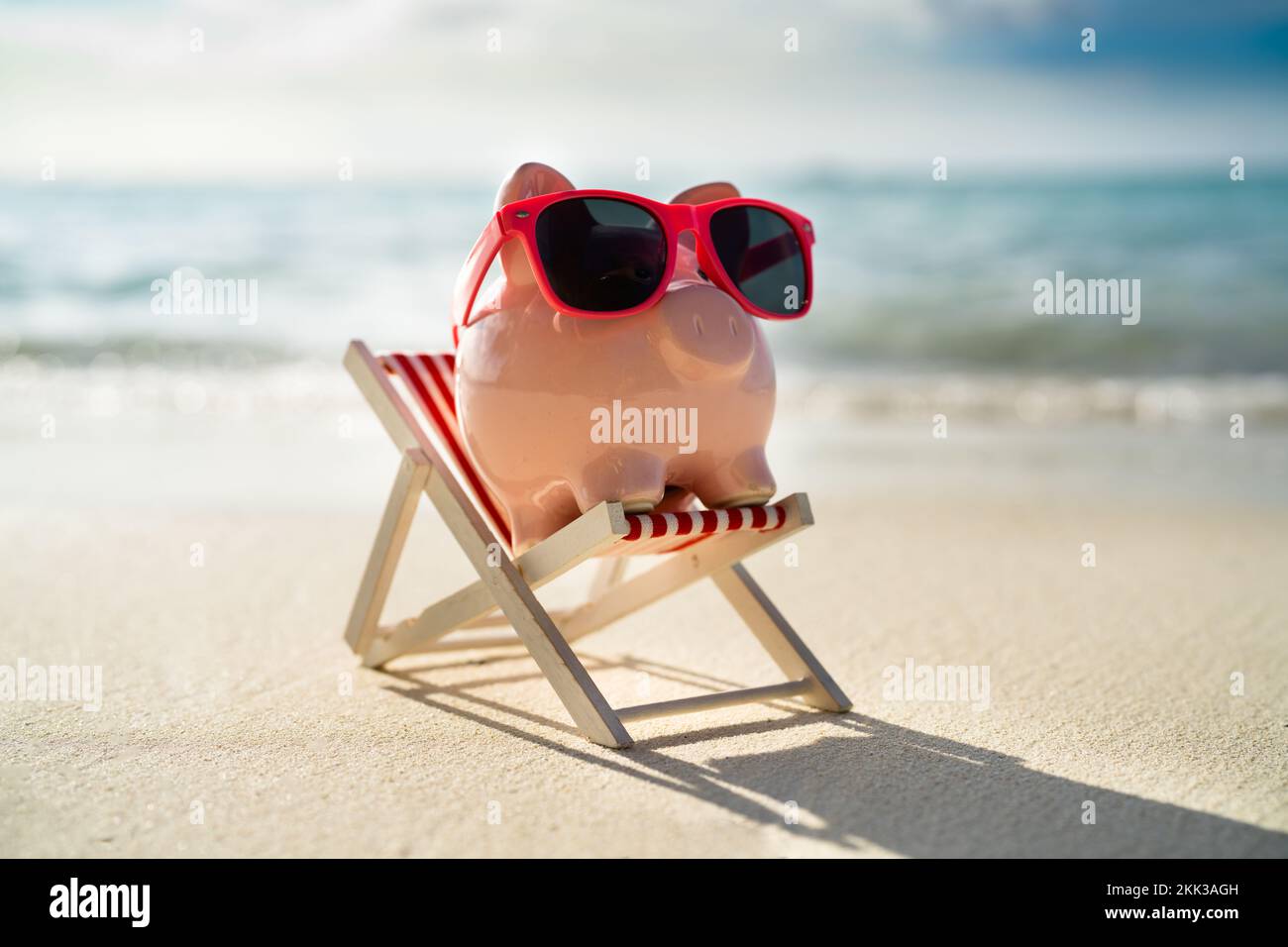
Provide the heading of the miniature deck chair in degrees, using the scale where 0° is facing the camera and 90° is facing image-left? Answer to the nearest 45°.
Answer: approximately 315°

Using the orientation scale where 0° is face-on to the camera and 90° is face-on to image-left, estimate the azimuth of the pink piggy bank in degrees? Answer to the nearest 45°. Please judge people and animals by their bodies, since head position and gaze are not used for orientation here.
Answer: approximately 315°
